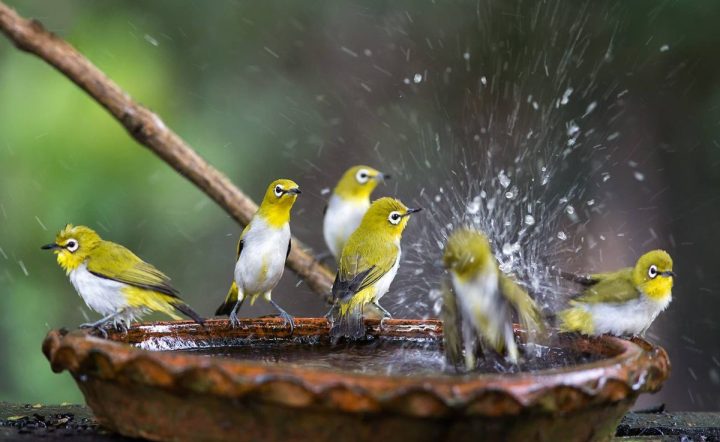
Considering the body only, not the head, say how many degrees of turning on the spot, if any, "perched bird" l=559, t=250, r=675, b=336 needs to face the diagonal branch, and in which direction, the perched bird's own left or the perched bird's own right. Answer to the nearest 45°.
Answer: approximately 180°

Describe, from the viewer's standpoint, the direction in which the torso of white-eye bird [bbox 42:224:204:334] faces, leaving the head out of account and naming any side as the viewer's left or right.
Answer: facing to the left of the viewer

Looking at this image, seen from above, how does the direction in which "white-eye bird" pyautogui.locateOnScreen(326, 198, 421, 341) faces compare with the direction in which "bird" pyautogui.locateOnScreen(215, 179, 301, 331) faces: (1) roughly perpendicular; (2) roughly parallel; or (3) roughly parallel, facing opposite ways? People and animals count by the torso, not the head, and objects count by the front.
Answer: roughly perpendicular

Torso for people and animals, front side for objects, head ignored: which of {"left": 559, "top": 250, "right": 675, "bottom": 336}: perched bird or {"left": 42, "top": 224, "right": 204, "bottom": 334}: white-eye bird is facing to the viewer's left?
the white-eye bird

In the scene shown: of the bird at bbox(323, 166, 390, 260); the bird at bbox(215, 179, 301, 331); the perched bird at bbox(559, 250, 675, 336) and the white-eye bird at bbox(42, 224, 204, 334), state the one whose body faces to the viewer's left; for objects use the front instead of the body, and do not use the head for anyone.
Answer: the white-eye bird

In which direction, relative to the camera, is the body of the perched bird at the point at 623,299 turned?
to the viewer's right
